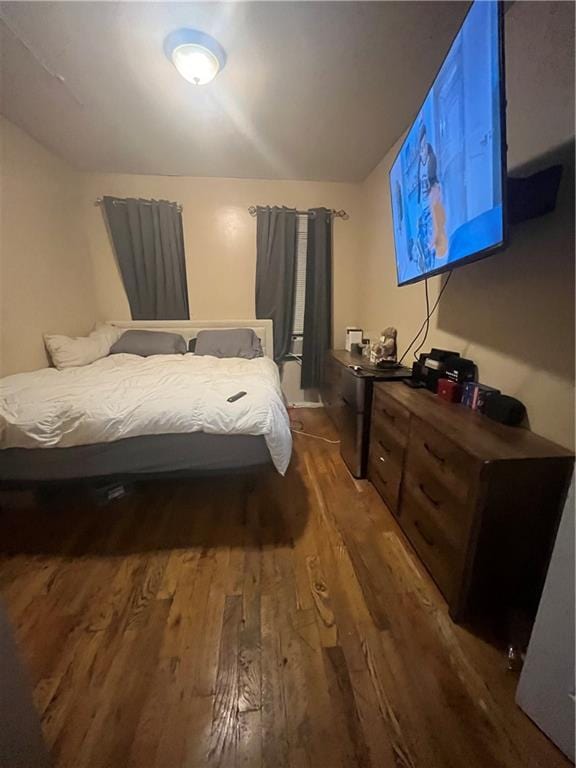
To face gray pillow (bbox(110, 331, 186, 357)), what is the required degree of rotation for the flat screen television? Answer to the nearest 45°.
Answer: approximately 45° to its right

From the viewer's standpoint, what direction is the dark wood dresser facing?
to the viewer's left

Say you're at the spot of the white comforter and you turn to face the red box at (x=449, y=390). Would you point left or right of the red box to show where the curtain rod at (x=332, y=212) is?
left

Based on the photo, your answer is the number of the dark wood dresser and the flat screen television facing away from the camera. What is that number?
0

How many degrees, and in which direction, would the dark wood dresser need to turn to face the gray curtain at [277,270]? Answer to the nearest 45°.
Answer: approximately 45° to its right

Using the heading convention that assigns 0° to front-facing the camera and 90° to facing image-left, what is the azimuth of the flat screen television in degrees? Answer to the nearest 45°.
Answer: approximately 45°

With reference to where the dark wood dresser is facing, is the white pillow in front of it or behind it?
in front

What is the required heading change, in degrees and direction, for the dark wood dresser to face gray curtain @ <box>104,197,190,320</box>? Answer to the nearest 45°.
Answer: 0° — it already faces it
